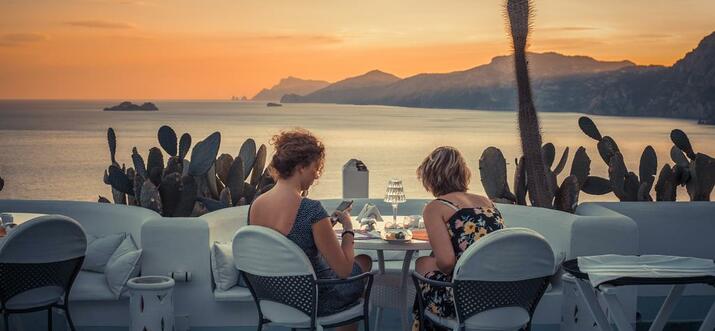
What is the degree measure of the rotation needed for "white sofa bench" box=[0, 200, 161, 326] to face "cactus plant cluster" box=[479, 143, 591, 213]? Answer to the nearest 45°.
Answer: approximately 90° to its left

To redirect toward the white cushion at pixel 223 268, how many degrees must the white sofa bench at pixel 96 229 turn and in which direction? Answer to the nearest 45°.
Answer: approximately 45° to its left

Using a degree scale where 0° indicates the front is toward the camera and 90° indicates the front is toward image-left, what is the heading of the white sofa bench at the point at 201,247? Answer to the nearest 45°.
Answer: approximately 0°

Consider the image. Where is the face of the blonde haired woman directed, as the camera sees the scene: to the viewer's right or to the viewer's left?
to the viewer's left

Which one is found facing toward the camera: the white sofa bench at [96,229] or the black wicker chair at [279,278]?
the white sofa bench

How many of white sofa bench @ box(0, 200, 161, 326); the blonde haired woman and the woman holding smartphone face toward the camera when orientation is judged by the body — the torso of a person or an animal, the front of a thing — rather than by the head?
1

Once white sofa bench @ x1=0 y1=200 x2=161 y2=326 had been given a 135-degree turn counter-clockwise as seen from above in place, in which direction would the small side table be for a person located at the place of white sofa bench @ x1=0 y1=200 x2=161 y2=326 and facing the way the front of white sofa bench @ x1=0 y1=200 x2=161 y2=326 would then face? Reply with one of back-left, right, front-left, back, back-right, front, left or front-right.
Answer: right

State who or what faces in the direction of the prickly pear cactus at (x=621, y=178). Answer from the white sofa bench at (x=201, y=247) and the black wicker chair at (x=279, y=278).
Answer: the black wicker chair

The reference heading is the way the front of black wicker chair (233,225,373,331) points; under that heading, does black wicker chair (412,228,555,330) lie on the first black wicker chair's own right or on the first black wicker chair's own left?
on the first black wicker chair's own right

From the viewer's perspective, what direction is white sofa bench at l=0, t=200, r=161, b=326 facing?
toward the camera

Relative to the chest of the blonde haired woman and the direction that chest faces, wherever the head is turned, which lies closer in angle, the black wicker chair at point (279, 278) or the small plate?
the small plate

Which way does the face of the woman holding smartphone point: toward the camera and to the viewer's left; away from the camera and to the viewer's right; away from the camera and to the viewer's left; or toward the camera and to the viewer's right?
away from the camera and to the viewer's right
